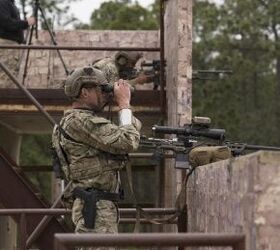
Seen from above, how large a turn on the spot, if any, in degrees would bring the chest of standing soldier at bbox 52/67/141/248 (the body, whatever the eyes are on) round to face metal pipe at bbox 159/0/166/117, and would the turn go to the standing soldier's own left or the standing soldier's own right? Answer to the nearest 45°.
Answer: approximately 90° to the standing soldier's own left

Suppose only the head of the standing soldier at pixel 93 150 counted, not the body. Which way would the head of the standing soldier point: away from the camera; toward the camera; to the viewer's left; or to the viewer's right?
to the viewer's right

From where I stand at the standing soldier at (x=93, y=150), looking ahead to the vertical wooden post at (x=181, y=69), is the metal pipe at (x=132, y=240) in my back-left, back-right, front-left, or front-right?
back-right

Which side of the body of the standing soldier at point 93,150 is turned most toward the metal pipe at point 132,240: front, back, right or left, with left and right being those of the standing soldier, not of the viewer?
right

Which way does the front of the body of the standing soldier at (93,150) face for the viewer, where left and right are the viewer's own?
facing to the right of the viewer
